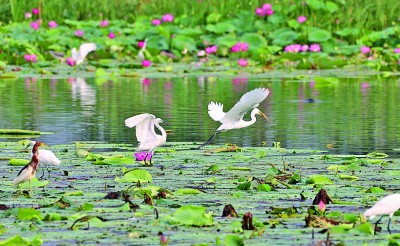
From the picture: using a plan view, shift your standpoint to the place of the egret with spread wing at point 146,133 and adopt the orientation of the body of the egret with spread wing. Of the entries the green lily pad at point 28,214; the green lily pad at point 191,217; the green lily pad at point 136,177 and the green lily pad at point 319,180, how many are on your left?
0

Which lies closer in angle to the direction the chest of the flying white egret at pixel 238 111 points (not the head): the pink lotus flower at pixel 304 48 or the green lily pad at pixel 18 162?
the pink lotus flower

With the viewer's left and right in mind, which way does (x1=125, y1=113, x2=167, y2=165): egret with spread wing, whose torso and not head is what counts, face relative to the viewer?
facing to the right of the viewer

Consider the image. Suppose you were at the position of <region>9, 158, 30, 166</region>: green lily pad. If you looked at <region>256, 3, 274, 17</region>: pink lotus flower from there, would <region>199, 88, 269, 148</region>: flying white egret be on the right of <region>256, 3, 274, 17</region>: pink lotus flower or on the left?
right

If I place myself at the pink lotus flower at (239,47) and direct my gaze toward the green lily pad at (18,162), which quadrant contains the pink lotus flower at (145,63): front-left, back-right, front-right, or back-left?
front-right

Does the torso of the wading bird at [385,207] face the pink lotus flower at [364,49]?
no

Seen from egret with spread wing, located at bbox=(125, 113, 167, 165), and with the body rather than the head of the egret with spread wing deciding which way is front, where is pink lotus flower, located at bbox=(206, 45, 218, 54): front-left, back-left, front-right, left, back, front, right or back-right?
left

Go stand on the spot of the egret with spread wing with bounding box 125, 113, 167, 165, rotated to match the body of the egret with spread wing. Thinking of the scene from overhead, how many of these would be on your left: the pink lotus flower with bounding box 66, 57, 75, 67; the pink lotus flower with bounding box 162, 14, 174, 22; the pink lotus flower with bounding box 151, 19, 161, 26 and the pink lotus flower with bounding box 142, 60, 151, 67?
4

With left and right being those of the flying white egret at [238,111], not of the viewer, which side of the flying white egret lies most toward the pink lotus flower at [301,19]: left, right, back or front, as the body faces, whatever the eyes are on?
left

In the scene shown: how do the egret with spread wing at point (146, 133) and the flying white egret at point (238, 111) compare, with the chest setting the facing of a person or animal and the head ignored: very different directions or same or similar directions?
same or similar directions

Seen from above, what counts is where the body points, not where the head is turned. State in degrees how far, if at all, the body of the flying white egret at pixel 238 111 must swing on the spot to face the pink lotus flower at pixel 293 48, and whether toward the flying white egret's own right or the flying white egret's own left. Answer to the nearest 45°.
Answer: approximately 90° to the flying white egret's own left

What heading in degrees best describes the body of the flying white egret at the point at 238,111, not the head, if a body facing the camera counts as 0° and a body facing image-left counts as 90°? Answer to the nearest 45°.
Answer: approximately 270°

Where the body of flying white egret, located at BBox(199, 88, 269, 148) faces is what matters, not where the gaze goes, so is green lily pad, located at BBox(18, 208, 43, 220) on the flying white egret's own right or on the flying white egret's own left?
on the flying white egret's own right
